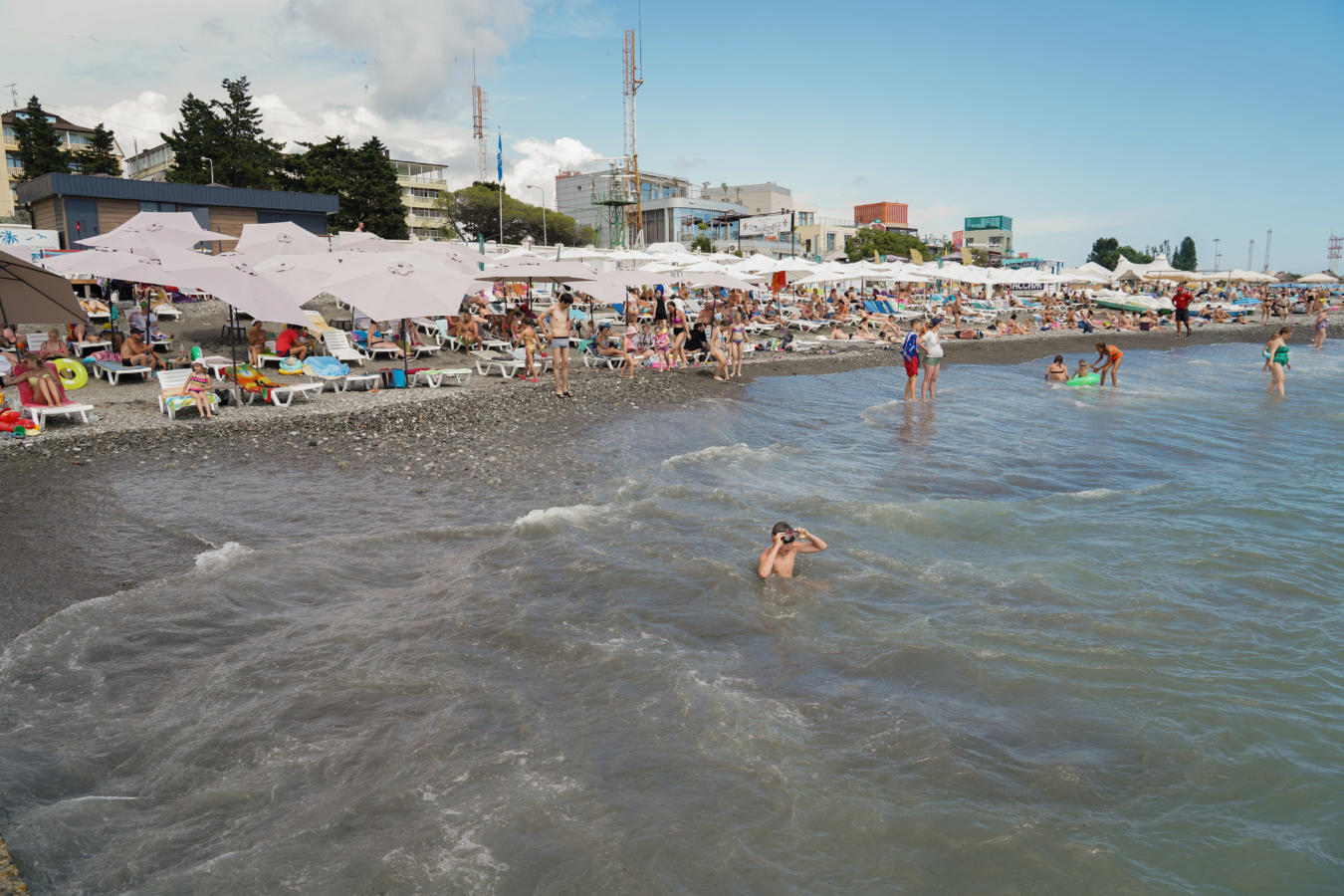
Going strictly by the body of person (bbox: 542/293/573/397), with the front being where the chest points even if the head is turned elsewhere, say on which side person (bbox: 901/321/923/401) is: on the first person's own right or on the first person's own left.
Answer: on the first person's own left

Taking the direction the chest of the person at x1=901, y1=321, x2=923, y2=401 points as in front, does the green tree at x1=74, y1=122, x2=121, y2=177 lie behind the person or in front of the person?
behind

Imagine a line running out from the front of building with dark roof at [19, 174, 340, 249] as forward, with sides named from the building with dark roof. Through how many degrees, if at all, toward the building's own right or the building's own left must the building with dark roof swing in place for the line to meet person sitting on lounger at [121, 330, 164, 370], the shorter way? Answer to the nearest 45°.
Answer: approximately 45° to the building's own right

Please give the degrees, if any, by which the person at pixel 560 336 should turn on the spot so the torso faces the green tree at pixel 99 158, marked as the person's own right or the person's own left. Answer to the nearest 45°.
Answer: approximately 180°

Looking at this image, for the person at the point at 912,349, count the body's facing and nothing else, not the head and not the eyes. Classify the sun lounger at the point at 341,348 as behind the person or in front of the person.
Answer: behind

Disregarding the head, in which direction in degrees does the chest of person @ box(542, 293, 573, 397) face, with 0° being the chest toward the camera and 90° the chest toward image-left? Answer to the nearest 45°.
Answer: approximately 315°
